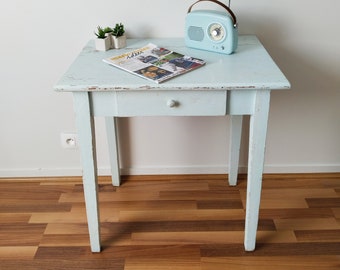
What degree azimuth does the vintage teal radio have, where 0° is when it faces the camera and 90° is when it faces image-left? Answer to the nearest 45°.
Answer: approximately 45°
